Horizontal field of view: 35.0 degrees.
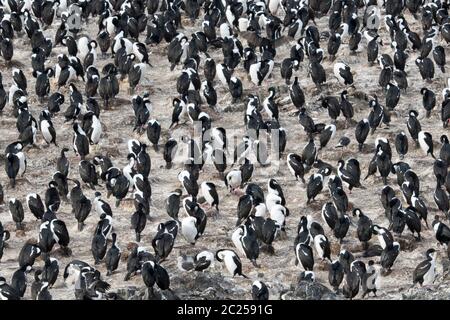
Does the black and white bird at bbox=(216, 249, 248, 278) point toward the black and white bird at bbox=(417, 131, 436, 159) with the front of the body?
no
